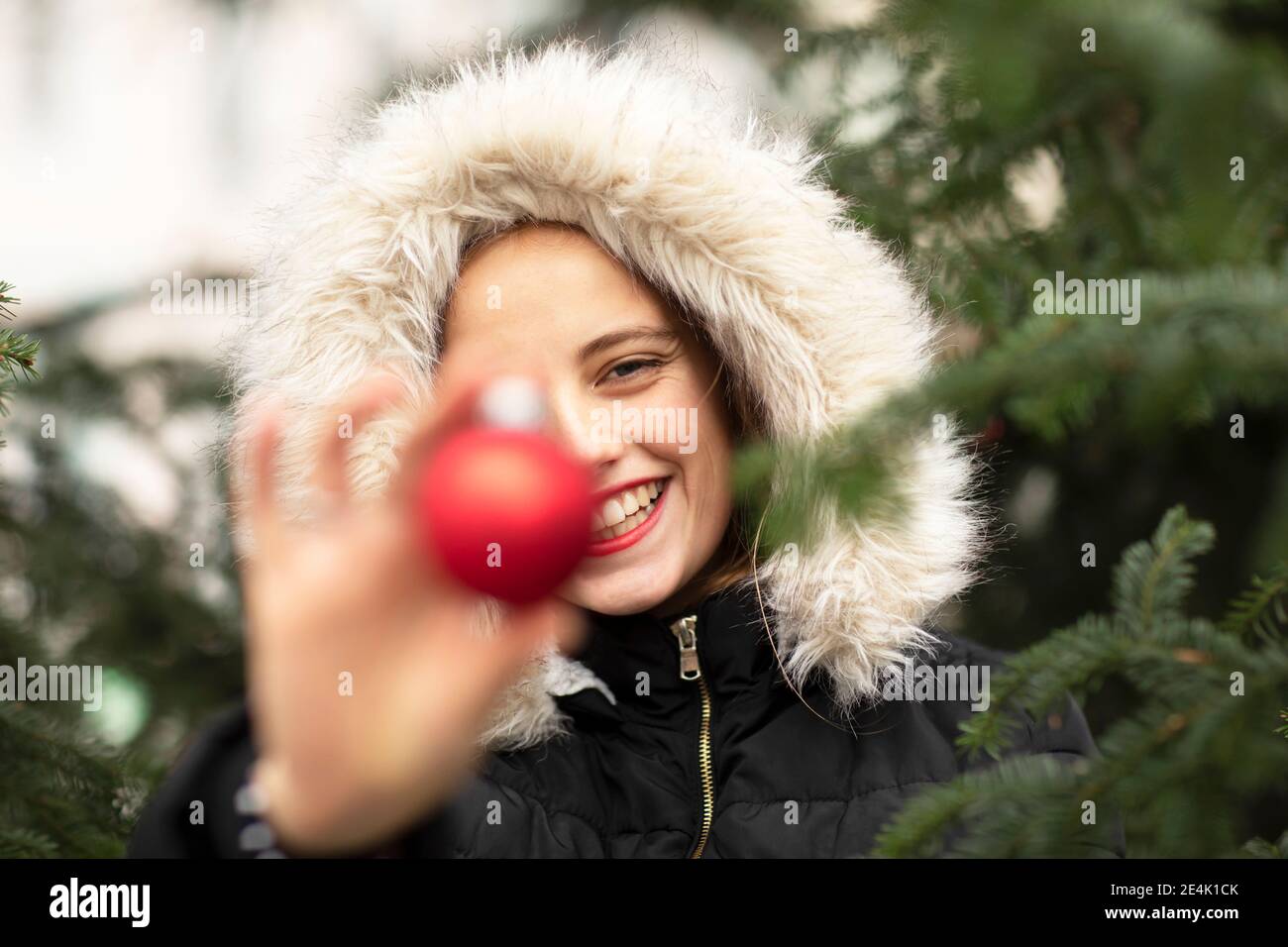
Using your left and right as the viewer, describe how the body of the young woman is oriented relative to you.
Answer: facing the viewer
